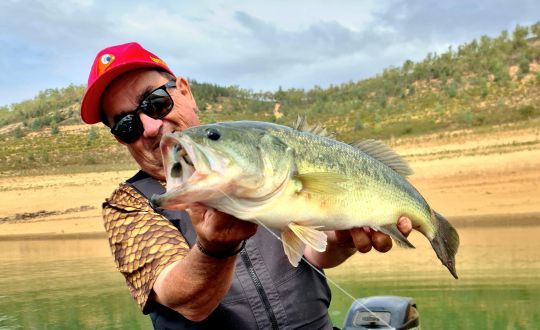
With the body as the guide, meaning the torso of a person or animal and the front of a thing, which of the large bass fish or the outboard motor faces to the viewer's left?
the large bass fish

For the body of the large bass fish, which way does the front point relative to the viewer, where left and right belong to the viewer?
facing to the left of the viewer

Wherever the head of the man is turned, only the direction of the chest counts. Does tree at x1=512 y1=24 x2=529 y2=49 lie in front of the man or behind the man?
behind

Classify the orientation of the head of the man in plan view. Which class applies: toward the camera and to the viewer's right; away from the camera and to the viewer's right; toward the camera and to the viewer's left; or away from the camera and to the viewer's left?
toward the camera and to the viewer's left

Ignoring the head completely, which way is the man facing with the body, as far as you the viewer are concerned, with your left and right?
facing the viewer

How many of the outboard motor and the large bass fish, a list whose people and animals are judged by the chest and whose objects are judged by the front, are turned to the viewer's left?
1

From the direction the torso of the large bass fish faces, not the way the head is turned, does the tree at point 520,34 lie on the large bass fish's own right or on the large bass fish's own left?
on the large bass fish's own right
